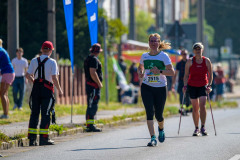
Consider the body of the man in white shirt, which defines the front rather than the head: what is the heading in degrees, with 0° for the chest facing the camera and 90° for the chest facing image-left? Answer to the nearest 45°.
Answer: approximately 225°
